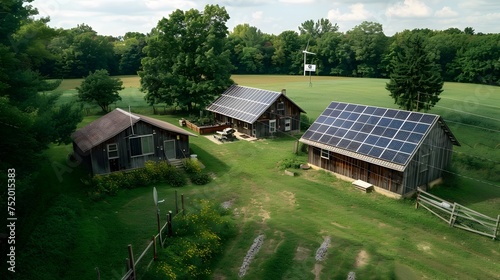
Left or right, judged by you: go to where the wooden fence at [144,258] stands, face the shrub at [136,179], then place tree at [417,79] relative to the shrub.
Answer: right

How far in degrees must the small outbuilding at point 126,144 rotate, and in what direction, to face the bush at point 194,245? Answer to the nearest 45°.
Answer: approximately 45° to its right

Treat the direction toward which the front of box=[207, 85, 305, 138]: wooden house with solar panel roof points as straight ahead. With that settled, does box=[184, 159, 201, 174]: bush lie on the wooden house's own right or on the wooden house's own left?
on the wooden house's own right

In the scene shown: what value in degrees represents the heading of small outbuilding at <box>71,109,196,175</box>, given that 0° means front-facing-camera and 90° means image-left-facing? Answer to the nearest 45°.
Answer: approximately 315°

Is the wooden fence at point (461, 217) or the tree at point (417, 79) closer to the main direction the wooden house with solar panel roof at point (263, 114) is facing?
the wooden fence
